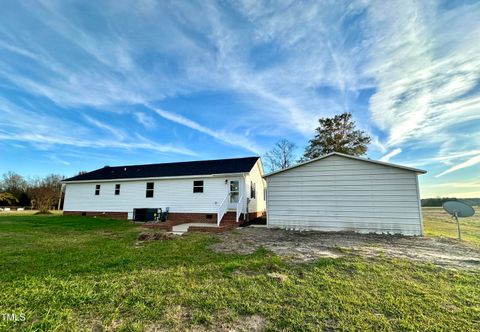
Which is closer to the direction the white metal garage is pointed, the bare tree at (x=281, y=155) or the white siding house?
the bare tree

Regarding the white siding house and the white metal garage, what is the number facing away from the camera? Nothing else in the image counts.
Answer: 2

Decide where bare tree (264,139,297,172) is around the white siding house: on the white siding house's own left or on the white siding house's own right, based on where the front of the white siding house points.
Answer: on the white siding house's own right

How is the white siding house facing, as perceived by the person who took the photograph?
facing away from the viewer

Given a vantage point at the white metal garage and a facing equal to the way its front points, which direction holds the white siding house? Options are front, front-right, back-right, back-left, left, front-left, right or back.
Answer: left

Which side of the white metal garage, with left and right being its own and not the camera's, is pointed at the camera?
back

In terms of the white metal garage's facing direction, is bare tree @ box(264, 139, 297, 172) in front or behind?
in front

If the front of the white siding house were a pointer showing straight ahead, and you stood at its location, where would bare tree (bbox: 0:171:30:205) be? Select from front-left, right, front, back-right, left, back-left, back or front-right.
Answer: front-left
